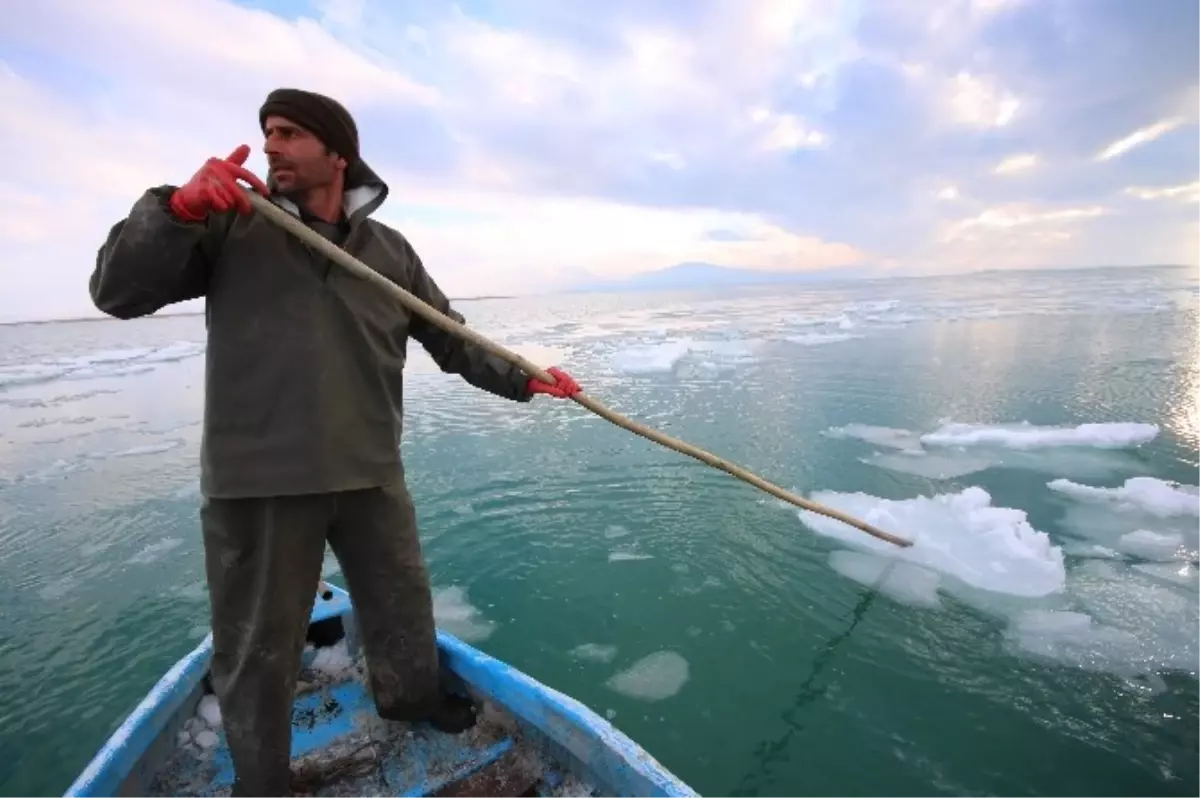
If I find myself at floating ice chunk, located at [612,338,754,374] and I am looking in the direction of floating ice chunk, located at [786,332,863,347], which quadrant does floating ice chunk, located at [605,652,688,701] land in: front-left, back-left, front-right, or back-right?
back-right

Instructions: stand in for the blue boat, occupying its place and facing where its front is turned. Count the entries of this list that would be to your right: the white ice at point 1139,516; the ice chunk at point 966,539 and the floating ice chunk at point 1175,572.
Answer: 3

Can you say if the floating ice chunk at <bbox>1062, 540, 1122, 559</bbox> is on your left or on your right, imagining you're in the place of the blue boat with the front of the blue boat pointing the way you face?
on your right

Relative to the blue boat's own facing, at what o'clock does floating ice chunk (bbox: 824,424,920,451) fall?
The floating ice chunk is roughly at 2 o'clock from the blue boat.

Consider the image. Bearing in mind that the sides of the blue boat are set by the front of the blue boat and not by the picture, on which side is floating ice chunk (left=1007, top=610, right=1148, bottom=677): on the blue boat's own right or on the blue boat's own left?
on the blue boat's own right

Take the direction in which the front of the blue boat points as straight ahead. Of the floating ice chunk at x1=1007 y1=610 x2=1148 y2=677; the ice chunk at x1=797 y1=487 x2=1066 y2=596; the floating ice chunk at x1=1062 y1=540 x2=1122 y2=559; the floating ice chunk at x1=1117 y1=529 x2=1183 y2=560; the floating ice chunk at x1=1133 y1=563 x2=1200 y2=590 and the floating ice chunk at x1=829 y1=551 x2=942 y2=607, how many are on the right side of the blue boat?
6

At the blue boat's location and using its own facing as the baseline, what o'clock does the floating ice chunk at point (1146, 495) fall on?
The floating ice chunk is roughly at 3 o'clock from the blue boat.

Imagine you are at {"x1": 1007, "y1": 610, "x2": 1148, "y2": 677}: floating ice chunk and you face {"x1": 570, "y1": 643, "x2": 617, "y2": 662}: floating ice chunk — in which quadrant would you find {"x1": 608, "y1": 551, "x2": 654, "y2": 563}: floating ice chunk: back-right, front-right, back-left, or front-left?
front-right

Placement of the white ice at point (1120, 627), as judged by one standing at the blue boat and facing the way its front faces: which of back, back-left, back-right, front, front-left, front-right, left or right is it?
right

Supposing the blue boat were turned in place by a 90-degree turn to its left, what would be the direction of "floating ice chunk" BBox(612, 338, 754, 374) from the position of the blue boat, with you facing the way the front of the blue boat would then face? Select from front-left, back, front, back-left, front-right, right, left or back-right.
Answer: back-right

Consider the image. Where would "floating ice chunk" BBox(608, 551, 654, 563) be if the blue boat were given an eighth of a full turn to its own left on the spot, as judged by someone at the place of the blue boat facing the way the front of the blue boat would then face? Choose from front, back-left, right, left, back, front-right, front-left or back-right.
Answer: right

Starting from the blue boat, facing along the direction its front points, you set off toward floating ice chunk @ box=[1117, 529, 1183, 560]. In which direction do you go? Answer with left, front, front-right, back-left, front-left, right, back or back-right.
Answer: right

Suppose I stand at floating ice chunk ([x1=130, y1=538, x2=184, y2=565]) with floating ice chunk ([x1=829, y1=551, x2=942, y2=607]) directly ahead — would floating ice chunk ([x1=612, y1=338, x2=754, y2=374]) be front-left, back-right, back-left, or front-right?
front-left

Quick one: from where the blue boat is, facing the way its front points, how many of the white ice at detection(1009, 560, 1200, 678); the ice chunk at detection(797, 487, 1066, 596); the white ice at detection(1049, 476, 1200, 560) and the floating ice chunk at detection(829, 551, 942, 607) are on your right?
4

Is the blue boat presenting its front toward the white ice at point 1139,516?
no

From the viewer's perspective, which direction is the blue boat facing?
away from the camera

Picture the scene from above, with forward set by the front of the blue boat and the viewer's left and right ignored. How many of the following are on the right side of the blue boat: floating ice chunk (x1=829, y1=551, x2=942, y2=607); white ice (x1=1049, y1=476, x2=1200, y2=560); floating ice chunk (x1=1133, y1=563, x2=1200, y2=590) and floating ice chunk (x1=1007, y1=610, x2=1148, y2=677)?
4

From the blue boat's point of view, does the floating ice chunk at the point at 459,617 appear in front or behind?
in front

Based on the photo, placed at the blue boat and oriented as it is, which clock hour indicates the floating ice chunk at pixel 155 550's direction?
The floating ice chunk is roughly at 11 o'clock from the blue boat.

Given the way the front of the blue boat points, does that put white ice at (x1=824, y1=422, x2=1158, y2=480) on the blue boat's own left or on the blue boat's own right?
on the blue boat's own right

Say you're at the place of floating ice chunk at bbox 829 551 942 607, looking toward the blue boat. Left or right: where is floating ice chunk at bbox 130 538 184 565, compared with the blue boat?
right

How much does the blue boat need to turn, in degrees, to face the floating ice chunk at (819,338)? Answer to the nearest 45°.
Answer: approximately 45° to its right

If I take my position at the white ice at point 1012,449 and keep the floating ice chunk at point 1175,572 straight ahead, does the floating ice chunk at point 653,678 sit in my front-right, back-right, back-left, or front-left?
front-right
